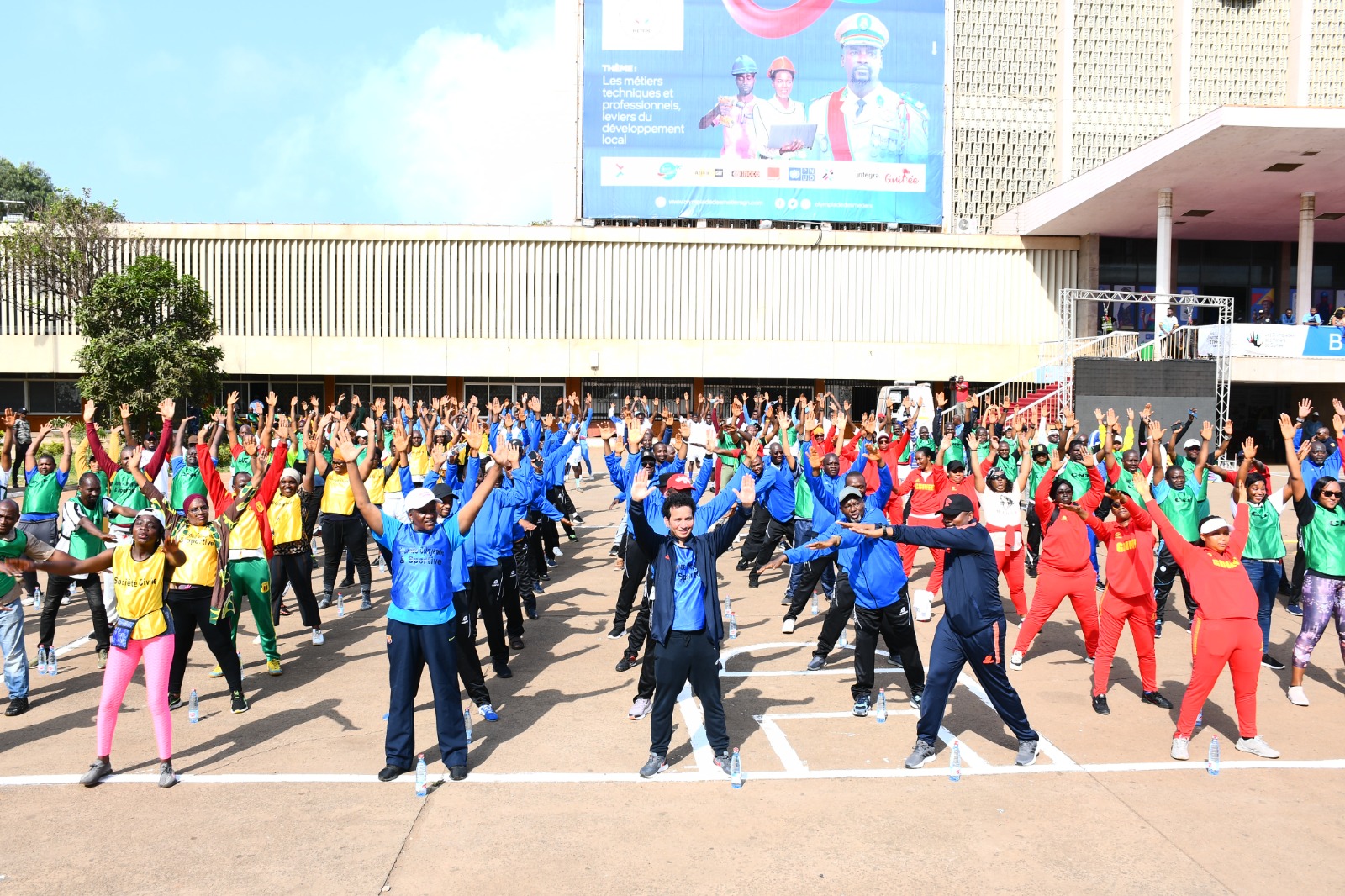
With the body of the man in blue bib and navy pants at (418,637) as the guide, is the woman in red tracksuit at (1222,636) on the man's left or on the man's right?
on the man's left

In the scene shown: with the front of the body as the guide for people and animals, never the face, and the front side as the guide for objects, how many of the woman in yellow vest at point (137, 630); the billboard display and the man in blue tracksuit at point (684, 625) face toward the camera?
3

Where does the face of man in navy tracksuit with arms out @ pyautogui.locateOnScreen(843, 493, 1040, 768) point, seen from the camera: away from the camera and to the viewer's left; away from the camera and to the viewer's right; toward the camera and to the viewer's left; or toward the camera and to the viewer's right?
toward the camera and to the viewer's left

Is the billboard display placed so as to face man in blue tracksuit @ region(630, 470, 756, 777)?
yes

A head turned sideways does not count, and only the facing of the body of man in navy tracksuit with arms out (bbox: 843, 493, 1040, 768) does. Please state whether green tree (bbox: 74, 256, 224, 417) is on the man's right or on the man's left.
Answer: on the man's right

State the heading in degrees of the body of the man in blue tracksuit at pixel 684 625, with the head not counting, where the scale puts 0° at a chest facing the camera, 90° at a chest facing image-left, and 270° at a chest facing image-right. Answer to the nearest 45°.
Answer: approximately 0°

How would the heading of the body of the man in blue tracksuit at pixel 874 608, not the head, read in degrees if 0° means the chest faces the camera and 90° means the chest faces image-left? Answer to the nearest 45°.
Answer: approximately 0°

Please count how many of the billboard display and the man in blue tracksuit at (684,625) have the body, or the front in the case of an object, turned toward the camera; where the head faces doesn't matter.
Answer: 2
